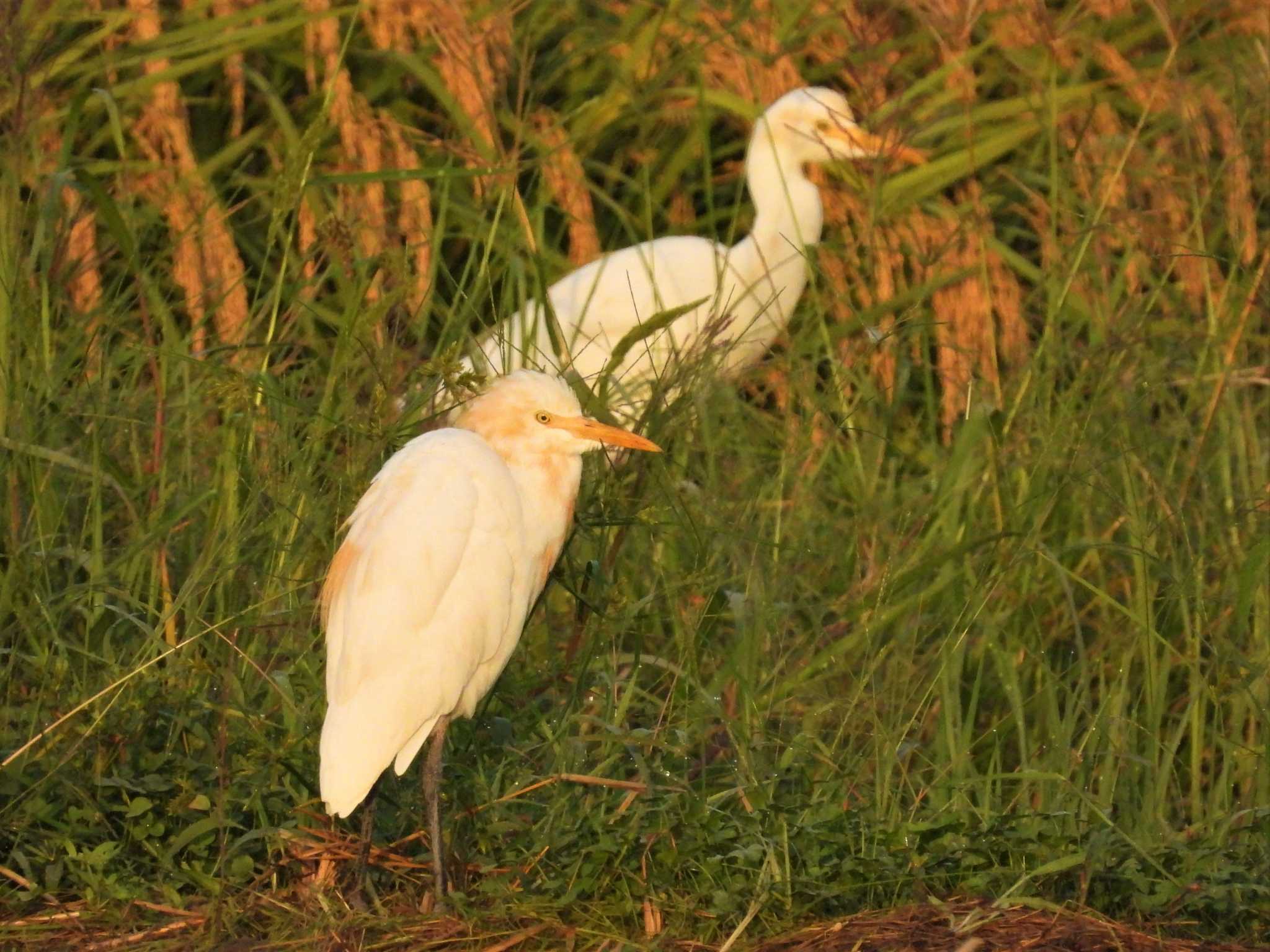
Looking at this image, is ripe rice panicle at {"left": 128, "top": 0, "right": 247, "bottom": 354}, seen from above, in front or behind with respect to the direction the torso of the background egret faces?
behind

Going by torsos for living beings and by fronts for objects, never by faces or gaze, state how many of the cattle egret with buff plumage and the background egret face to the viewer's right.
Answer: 2

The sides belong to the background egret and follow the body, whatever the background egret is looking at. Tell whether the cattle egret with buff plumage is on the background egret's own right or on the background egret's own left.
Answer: on the background egret's own right

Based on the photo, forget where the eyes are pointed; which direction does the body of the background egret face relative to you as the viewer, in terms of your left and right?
facing to the right of the viewer

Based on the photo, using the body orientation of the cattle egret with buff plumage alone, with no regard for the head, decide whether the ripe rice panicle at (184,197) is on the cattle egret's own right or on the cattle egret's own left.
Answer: on the cattle egret's own left

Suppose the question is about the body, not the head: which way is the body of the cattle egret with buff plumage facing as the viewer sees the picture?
to the viewer's right

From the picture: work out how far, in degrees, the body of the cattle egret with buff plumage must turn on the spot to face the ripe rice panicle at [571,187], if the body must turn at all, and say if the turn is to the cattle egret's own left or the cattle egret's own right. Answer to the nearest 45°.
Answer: approximately 90° to the cattle egret's own left
